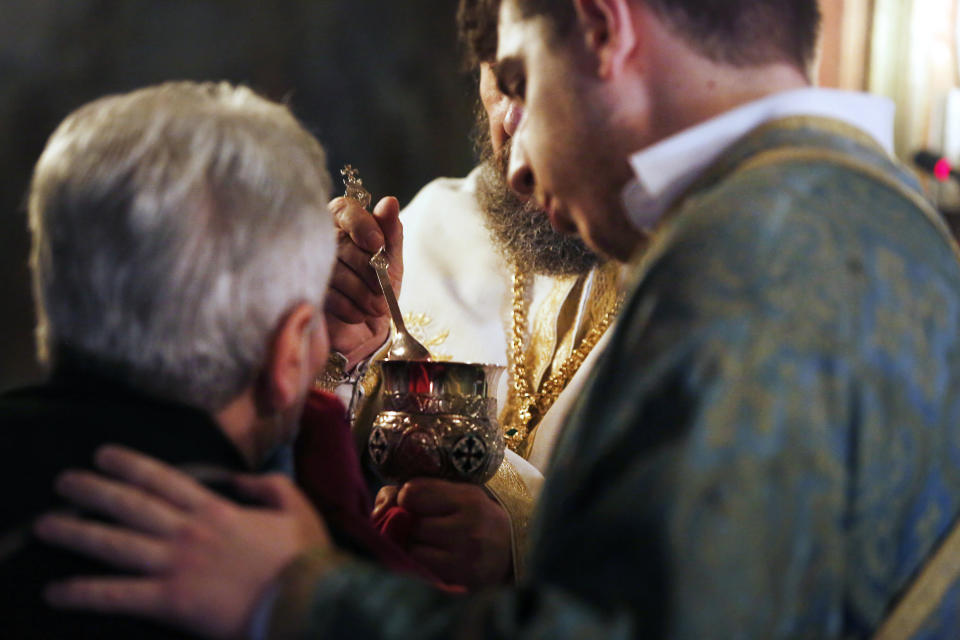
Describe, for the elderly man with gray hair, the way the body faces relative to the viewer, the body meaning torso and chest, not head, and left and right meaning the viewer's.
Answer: facing away from the viewer and to the right of the viewer

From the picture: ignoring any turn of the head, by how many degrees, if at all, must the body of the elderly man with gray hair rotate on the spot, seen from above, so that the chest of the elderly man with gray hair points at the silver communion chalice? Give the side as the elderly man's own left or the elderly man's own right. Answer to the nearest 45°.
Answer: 0° — they already face it

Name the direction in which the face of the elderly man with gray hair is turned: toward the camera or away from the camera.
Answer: away from the camera
